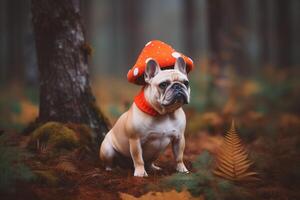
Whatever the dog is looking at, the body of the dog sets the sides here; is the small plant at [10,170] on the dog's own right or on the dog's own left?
on the dog's own right

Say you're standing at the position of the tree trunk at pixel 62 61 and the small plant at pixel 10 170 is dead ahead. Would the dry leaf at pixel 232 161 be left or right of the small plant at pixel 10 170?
left

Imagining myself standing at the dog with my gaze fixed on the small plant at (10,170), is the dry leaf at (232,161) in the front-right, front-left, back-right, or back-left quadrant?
back-left

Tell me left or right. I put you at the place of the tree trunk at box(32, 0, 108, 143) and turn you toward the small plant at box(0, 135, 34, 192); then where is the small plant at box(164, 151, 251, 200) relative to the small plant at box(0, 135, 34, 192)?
left

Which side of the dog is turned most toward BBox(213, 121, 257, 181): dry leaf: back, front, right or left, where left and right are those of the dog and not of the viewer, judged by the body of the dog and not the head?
front

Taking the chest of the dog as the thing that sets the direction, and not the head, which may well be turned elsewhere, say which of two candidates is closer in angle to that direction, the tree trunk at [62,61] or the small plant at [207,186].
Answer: the small plant

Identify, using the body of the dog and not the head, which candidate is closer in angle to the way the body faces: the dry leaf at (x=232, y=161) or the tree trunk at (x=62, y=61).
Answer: the dry leaf

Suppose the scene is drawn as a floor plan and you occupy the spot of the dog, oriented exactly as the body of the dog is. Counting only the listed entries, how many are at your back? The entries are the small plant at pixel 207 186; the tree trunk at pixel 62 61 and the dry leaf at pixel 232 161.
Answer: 1

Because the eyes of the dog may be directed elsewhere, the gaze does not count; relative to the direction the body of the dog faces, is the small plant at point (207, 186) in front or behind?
in front

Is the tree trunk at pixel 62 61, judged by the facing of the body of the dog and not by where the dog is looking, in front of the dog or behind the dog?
behind
